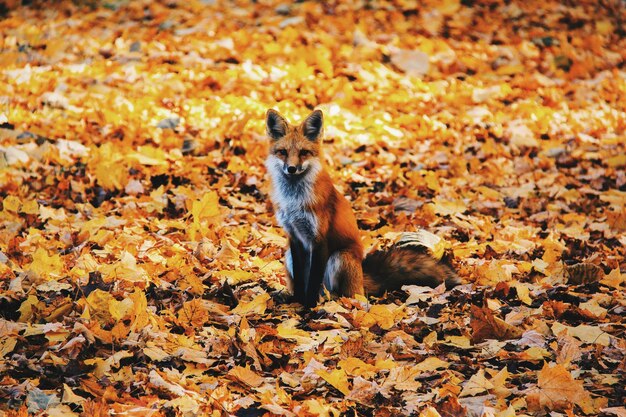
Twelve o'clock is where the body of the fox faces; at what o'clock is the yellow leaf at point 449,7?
The yellow leaf is roughly at 5 o'clock from the fox.

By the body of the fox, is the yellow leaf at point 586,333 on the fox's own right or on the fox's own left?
on the fox's own left

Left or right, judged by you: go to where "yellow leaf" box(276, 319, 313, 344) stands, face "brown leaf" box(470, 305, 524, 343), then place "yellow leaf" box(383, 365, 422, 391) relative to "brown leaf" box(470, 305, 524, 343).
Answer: right

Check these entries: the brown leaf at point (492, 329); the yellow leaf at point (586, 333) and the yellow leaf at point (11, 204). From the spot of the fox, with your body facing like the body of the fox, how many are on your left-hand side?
2

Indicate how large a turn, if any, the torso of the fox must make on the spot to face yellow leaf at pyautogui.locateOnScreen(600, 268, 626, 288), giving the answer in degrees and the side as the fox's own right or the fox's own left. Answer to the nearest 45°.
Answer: approximately 135° to the fox's own left

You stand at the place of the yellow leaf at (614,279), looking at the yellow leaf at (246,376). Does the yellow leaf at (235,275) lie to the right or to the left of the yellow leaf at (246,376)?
right

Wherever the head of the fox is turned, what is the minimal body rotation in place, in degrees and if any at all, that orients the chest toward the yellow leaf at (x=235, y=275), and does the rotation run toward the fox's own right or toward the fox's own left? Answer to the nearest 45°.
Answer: approximately 45° to the fox's own right

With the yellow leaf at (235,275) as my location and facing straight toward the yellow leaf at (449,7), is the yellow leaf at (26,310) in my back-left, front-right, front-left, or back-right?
back-left

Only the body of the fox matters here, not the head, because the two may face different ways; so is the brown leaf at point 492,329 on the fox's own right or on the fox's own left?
on the fox's own left

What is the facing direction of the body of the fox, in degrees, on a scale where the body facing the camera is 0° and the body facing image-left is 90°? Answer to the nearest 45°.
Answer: approximately 45°

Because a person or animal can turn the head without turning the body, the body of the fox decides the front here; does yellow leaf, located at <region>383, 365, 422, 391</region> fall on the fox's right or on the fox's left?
on the fox's left
